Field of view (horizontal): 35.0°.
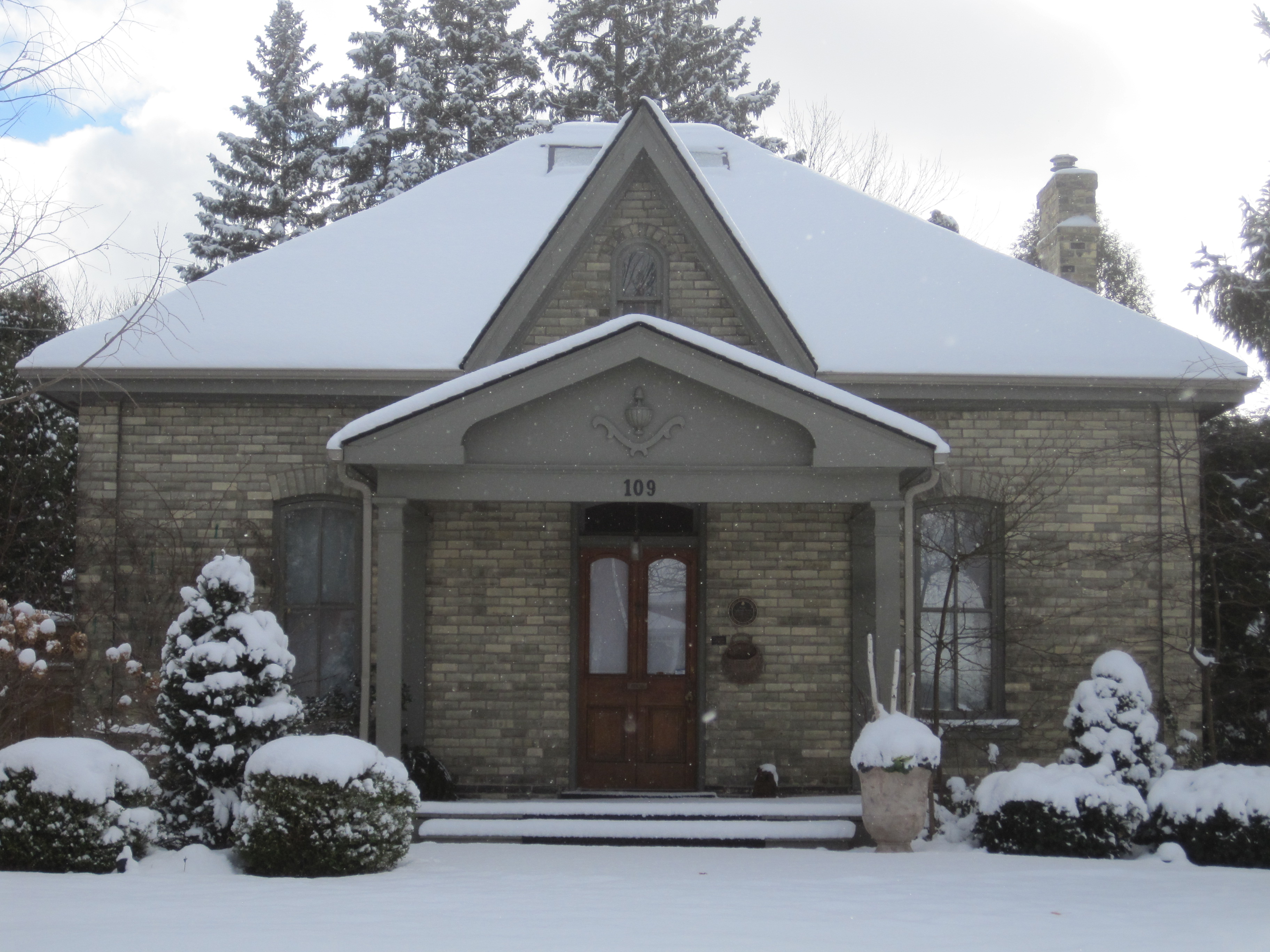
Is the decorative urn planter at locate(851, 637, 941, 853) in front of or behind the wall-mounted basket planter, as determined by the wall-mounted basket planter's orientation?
in front

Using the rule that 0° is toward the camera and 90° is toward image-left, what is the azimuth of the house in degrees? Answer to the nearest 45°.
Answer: approximately 0°

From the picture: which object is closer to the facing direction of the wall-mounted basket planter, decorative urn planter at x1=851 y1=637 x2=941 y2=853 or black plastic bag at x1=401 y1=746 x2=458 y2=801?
the decorative urn planter

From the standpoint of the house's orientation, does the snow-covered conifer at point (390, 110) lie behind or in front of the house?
behind

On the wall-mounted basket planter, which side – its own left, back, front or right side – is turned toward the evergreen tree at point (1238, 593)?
left

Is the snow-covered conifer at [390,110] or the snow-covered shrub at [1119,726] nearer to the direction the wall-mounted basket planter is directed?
the snow-covered shrub

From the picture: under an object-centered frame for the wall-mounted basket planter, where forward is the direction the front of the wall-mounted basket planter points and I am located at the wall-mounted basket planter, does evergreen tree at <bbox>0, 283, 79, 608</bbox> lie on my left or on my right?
on my right

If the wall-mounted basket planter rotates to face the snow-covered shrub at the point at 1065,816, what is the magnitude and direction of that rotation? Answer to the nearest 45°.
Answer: approximately 45° to its left

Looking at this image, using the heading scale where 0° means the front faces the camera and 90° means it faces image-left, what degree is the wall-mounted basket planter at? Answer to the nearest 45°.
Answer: approximately 0°
